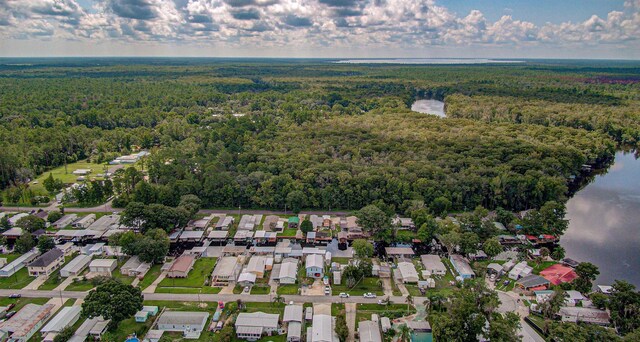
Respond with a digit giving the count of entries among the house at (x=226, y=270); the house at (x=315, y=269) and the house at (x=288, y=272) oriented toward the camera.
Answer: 3

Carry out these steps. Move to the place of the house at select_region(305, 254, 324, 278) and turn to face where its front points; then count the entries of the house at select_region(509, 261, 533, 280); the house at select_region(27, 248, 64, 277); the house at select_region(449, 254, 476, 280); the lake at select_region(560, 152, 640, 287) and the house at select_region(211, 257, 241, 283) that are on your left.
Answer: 3

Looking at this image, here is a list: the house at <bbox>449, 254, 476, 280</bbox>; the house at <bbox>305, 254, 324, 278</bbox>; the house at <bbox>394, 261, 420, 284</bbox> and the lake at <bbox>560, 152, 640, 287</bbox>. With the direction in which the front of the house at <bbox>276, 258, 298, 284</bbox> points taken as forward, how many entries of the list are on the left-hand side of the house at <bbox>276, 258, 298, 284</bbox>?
4

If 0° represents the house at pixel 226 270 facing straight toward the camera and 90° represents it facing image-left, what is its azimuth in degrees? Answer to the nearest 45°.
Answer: approximately 0°

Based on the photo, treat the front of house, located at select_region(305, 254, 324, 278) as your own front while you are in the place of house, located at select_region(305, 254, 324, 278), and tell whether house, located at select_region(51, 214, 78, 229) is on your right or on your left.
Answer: on your right

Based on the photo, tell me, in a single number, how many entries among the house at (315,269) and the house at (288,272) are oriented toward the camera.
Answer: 2

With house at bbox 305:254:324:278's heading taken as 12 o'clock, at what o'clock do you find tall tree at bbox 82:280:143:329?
The tall tree is roughly at 2 o'clock from the house.

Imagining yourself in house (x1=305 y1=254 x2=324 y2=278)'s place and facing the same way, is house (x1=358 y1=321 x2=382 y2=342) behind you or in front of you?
in front

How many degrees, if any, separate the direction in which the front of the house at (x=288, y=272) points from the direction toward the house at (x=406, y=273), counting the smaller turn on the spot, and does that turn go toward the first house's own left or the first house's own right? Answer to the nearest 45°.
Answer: approximately 90° to the first house's own left

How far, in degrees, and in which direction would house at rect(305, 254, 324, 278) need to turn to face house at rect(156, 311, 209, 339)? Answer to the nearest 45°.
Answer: approximately 45° to its right

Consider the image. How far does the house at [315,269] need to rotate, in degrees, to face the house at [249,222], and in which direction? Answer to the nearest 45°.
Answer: approximately 135° to its right

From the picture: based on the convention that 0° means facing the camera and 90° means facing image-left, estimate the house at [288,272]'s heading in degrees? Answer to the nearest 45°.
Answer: approximately 0°
